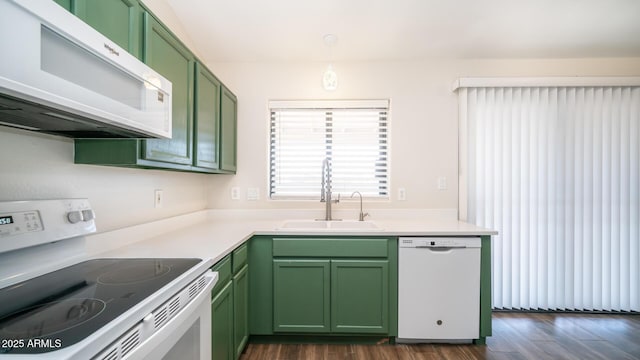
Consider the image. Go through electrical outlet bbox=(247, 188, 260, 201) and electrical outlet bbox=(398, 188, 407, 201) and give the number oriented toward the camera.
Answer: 2

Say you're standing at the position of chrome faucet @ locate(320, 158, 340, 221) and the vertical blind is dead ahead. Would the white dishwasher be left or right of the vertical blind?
right

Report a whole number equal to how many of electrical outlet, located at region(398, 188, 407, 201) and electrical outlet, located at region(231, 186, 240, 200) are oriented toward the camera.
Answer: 2

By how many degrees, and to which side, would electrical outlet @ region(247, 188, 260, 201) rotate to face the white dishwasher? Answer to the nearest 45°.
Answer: approximately 45° to its left

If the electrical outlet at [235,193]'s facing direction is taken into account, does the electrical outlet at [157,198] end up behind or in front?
in front

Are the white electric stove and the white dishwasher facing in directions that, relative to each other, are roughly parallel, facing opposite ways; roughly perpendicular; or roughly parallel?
roughly perpendicular

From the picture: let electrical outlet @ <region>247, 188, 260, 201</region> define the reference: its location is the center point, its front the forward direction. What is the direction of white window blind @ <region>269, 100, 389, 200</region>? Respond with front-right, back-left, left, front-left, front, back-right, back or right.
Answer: left

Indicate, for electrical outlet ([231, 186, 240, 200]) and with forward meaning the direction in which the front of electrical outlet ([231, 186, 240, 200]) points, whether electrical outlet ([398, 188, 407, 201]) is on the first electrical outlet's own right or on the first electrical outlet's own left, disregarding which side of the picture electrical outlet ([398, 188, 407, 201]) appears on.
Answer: on the first electrical outlet's own left

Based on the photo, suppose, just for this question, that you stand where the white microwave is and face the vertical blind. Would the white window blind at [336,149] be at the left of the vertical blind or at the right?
left

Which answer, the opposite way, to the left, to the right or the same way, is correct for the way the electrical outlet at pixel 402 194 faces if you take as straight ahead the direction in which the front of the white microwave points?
to the right

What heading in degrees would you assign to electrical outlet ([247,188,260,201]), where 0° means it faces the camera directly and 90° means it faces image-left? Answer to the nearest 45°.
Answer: approximately 0°

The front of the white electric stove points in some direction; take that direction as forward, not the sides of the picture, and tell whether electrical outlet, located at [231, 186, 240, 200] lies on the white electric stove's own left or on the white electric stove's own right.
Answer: on the white electric stove's own left

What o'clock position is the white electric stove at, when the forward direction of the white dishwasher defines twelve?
The white electric stove is roughly at 1 o'clock from the white dishwasher.
